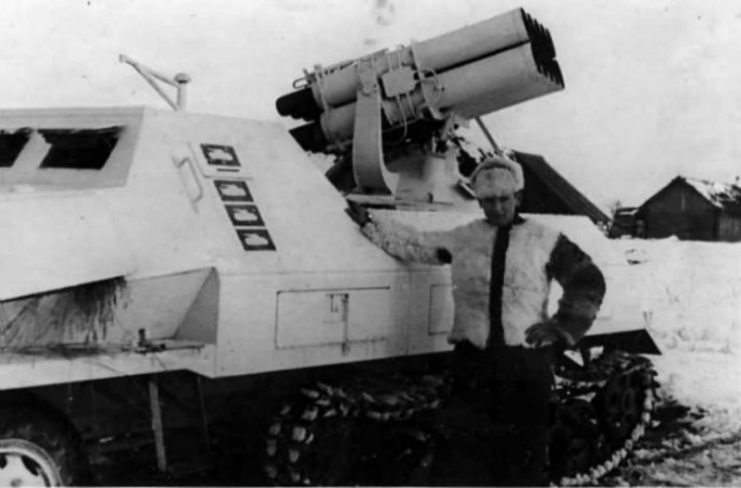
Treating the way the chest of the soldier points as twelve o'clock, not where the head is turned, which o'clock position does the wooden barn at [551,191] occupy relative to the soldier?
The wooden barn is roughly at 6 o'clock from the soldier.

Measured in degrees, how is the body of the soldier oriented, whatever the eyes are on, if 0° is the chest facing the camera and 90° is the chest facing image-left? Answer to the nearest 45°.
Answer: approximately 0°

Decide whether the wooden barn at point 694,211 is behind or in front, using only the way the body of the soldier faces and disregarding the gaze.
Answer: behind
